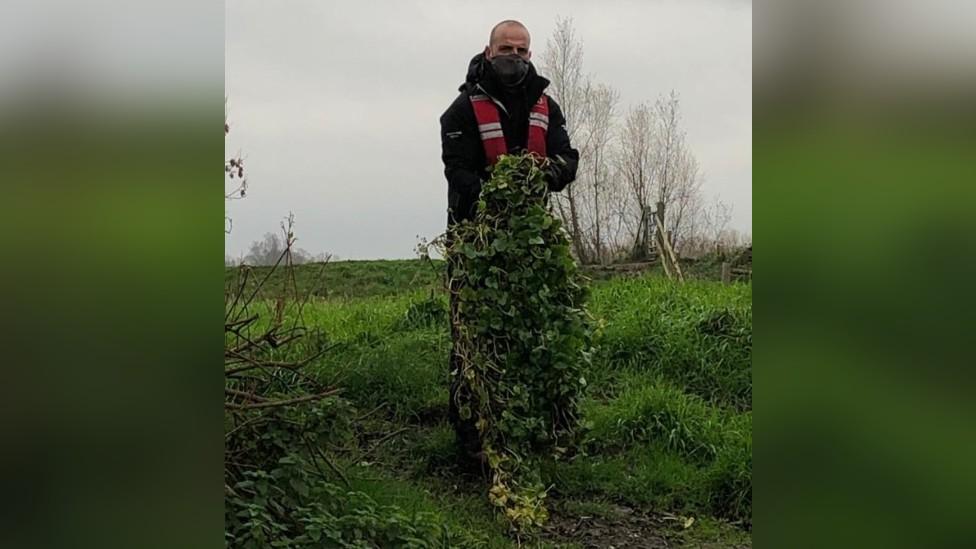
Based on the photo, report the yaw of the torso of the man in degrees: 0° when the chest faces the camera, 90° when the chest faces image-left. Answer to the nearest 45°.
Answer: approximately 0°
